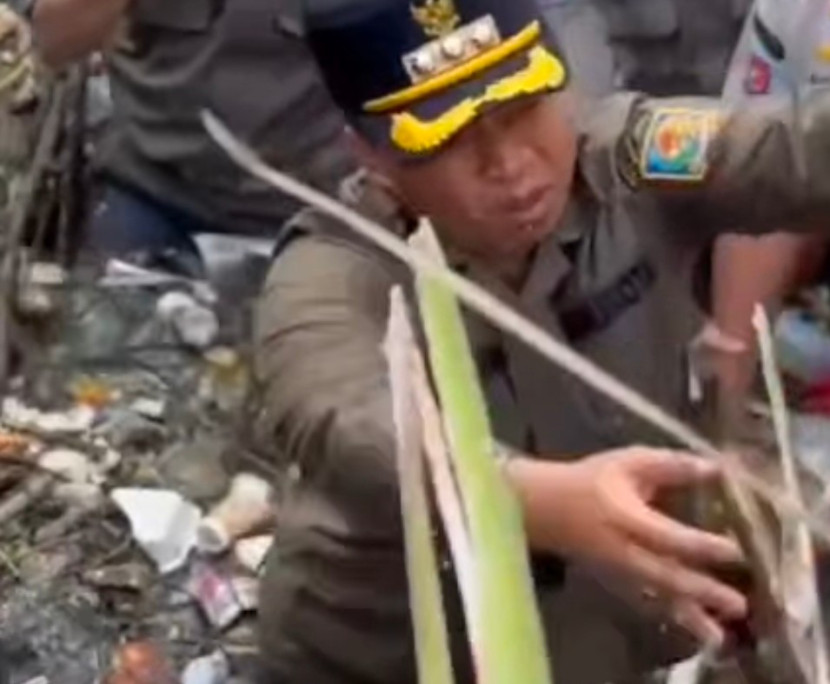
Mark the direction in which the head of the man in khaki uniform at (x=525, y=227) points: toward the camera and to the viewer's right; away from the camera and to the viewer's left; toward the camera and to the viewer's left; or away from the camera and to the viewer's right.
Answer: toward the camera and to the viewer's right

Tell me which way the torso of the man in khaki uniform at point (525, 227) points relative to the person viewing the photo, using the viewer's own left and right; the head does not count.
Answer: facing the viewer and to the right of the viewer

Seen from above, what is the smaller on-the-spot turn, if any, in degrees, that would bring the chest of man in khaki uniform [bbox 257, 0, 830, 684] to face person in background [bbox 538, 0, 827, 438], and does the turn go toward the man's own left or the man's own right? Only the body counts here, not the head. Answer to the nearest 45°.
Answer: approximately 135° to the man's own left

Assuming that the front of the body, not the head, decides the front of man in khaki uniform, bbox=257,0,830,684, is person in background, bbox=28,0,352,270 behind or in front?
behind
